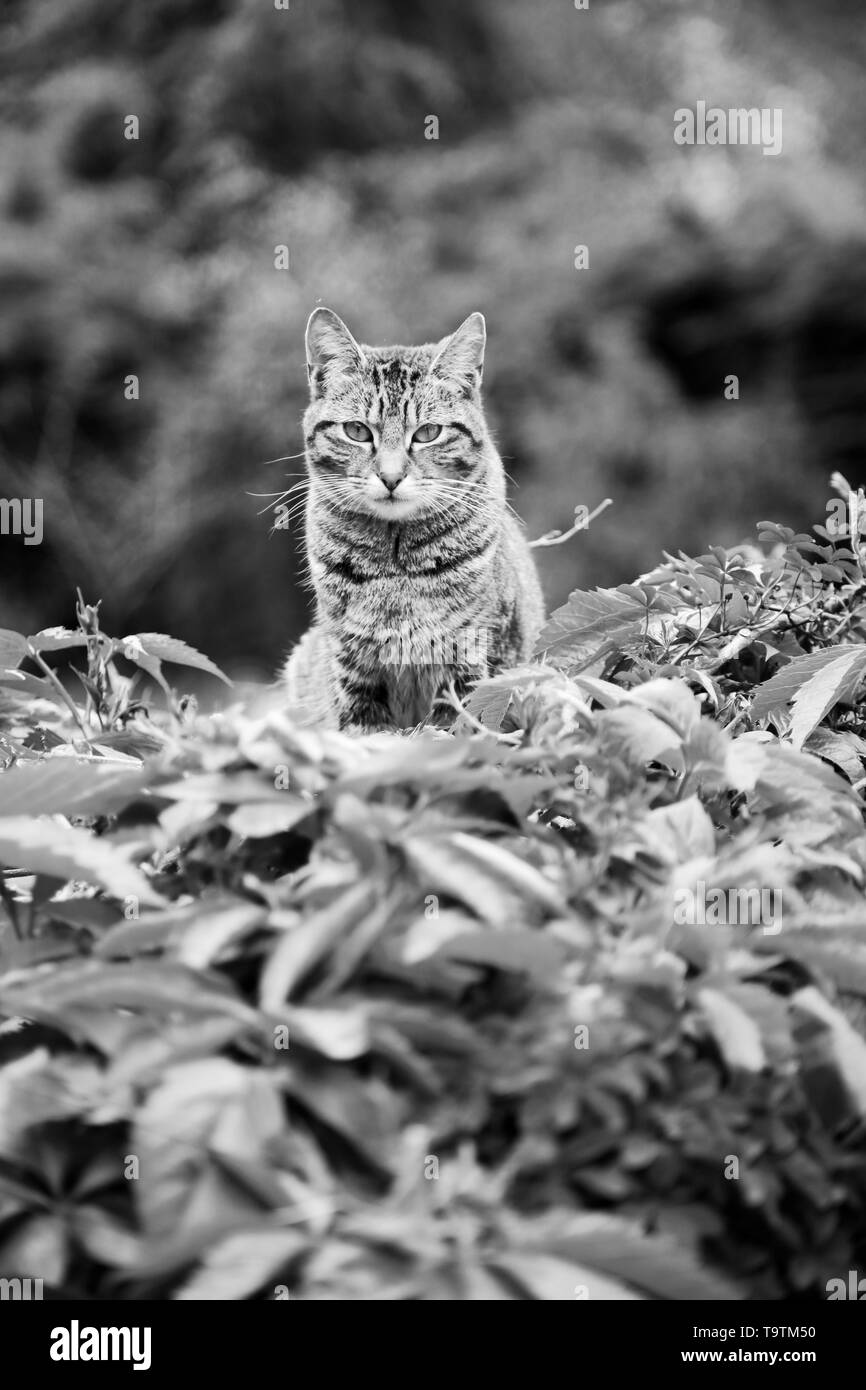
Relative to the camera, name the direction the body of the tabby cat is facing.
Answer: toward the camera

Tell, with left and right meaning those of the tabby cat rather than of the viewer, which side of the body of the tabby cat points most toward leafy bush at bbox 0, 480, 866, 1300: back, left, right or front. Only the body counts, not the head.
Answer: front
